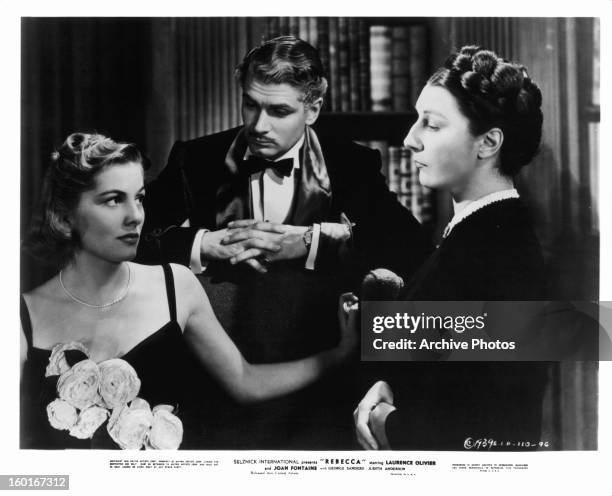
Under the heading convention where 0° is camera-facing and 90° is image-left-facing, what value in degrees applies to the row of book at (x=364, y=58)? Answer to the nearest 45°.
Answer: approximately 0°
